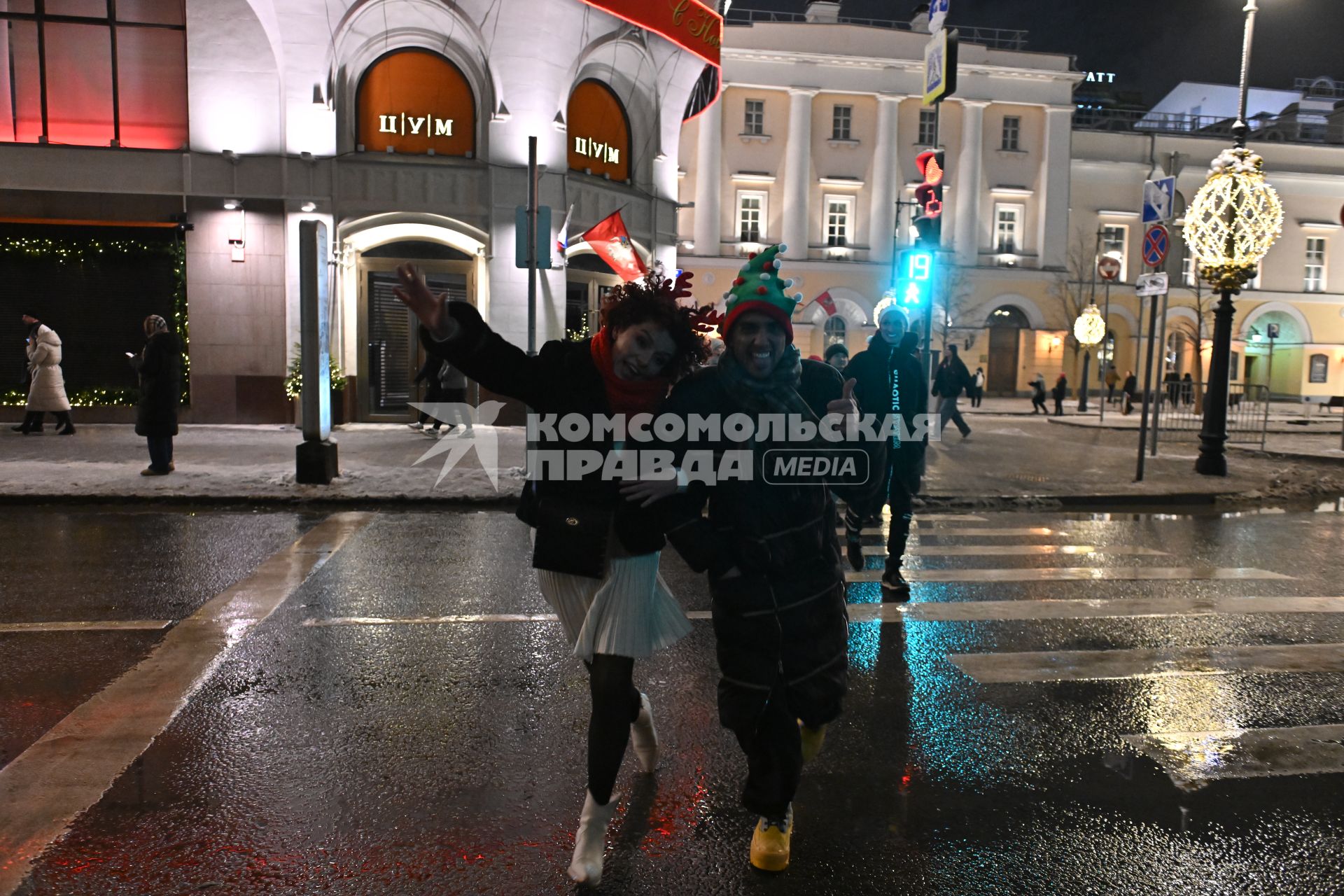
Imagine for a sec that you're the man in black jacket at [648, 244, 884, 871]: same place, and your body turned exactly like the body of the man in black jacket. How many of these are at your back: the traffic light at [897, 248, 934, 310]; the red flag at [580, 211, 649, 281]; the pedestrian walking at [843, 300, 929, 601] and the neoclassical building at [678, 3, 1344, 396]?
4

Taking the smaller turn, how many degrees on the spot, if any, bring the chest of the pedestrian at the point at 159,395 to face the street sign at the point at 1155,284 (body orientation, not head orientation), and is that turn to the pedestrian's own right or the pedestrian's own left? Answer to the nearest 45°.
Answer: approximately 180°

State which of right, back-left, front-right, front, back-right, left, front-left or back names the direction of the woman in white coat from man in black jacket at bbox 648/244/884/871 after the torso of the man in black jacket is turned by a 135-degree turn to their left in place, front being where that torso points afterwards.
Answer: left

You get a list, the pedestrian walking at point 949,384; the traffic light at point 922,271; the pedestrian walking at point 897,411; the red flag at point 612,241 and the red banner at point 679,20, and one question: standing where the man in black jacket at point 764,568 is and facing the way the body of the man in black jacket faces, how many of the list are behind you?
5

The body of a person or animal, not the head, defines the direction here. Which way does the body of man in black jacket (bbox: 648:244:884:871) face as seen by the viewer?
toward the camera

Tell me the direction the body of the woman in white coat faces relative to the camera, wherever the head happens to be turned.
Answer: to the viewer's left

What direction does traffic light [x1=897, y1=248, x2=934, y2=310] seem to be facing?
toward the camera

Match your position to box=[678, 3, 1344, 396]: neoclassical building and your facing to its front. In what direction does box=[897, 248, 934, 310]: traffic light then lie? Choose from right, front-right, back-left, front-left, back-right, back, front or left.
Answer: front

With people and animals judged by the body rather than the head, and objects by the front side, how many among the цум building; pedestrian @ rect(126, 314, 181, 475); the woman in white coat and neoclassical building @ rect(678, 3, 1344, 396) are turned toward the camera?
2

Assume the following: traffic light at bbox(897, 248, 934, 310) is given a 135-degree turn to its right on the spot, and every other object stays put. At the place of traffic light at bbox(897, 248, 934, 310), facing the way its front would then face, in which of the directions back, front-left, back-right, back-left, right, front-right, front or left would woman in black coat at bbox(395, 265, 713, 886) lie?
back-left

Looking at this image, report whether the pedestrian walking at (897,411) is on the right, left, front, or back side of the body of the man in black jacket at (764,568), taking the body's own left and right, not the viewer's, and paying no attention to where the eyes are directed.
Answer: back

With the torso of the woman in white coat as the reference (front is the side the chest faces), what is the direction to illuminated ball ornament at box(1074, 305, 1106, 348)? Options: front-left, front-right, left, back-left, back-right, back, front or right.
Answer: back
